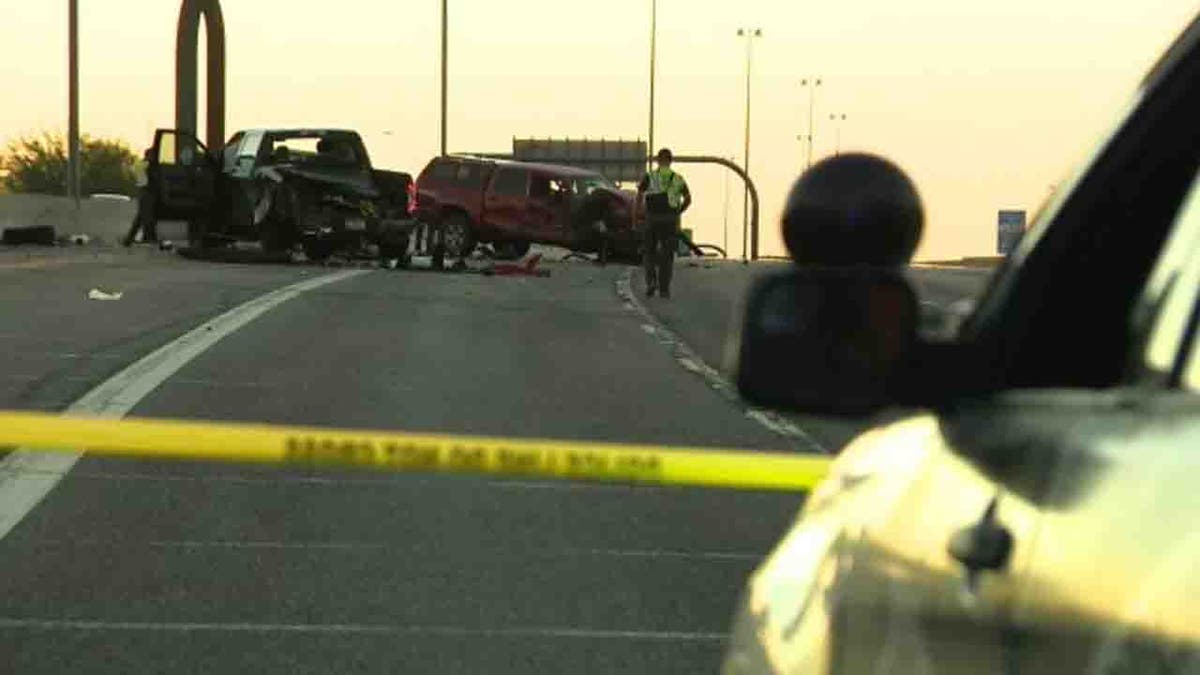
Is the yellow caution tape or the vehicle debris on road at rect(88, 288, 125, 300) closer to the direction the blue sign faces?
the yellow caution tape

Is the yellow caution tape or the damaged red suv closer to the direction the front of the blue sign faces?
the yellow caution tape

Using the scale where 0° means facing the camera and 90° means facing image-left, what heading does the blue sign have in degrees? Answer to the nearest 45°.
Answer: approximately 0°
